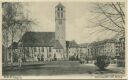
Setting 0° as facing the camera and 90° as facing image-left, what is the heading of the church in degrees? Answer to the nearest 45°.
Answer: approximately 270°
